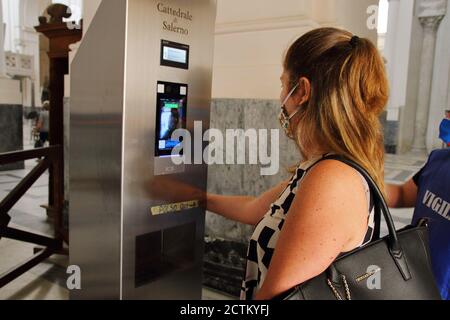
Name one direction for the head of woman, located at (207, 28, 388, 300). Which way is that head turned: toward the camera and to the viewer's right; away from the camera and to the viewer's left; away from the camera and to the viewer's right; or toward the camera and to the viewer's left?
away from the camera and to the viewer's left

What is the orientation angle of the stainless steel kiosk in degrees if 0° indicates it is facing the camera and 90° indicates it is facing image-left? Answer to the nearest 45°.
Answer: approximately 315°
